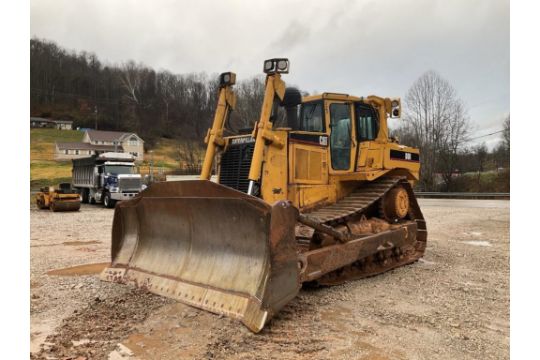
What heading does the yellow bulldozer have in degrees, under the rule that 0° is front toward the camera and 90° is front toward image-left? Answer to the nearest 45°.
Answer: approximately 45°

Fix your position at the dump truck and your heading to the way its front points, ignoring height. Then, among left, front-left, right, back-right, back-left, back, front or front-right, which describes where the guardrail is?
front-left

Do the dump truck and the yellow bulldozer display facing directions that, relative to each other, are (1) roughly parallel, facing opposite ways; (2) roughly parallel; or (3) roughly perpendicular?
roughly perpendicular

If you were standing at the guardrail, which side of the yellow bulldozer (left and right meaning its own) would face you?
back

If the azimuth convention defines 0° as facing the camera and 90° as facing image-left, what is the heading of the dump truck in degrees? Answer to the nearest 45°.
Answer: approximately 315°

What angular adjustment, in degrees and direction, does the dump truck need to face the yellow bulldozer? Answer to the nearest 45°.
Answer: approximately 45° to its right
